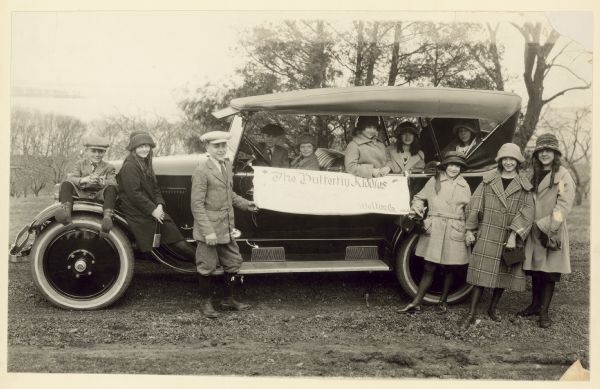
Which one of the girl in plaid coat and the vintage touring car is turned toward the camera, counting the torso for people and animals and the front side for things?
the girl in plaid coat

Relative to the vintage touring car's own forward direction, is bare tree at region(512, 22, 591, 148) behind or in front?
behind

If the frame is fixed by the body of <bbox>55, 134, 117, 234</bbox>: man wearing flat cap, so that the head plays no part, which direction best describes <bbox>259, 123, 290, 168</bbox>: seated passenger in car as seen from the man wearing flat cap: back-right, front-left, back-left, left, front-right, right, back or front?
left

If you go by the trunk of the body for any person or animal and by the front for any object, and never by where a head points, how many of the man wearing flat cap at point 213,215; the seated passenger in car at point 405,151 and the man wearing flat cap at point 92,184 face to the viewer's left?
0

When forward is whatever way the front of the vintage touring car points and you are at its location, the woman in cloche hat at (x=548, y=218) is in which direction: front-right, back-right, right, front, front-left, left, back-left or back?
back

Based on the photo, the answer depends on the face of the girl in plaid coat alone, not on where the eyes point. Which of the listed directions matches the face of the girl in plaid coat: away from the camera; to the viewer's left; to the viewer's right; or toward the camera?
toward the camera

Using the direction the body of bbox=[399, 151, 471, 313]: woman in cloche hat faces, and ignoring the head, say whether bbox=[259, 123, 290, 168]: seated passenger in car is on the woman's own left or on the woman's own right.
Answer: on the woman's own right

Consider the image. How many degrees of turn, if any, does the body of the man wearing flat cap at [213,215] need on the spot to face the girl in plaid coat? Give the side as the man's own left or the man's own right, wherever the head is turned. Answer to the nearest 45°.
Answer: approximately 45° to the man's own left

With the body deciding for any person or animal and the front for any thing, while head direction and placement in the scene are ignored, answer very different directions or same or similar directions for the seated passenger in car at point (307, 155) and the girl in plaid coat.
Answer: same or similar directions

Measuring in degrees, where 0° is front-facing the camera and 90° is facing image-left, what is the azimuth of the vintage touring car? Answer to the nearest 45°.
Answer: approximately 90°

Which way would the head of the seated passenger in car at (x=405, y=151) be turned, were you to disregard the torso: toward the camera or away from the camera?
toward the camera

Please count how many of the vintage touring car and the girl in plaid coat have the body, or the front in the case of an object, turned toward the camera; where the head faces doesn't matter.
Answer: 1

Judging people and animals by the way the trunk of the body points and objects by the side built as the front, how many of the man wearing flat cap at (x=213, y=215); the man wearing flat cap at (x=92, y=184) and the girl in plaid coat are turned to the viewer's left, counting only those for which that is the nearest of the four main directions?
0

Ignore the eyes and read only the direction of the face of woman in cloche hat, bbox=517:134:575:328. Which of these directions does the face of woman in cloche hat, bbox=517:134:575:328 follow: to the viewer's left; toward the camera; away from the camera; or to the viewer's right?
toward the camera

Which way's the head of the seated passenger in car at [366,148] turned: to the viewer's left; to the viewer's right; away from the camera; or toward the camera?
toward the camera

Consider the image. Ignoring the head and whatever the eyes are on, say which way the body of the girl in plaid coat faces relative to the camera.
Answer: toward the camera

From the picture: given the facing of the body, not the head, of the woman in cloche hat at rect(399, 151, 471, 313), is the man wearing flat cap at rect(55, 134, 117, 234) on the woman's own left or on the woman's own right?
on the woman's own right
